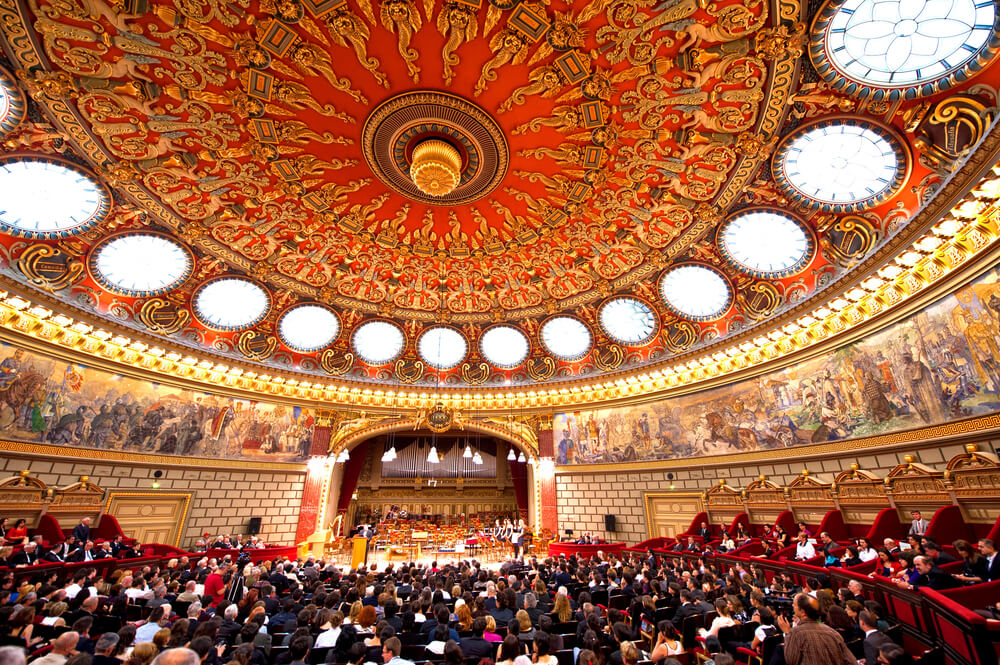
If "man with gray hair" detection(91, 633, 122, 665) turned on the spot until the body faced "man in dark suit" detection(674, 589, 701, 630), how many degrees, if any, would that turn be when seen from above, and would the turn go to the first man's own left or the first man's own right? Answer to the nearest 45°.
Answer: approximately 45° to the first man's own right

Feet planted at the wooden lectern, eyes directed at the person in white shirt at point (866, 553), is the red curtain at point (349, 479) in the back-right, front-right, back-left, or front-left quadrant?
back-left

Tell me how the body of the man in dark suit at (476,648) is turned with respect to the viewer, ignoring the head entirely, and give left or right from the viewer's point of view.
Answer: facing away from the viewer

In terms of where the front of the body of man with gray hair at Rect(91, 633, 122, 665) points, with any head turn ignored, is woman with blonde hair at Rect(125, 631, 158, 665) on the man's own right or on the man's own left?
on the man's own right

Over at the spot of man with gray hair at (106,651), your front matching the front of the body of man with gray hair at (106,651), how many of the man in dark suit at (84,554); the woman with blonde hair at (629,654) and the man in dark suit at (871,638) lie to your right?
2

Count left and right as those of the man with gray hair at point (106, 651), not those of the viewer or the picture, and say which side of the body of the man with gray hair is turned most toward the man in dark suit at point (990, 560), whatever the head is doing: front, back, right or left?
right

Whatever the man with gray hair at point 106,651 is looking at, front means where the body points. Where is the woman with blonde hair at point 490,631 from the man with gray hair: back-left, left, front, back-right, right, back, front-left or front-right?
front-right

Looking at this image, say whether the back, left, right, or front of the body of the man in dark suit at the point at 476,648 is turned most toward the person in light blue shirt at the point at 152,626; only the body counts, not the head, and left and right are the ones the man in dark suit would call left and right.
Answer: left

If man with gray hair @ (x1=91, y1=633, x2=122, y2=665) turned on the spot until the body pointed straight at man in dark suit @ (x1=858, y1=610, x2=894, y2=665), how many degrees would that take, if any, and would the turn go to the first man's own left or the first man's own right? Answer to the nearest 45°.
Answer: approximately 90° to the first man's own right

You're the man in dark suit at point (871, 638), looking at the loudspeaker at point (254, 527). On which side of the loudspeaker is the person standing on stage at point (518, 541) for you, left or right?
right

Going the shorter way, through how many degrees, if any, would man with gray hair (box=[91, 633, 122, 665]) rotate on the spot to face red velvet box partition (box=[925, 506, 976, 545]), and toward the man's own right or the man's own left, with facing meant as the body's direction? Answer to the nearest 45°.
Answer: approximately 45° to the man's own right

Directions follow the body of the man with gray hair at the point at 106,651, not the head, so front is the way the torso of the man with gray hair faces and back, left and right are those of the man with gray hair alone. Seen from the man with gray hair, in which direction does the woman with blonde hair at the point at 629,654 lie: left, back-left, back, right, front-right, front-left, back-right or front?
right

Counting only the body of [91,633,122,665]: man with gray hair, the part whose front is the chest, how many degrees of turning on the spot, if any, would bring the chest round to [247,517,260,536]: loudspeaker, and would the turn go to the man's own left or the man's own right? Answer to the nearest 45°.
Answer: approximately 45° to the man's own left

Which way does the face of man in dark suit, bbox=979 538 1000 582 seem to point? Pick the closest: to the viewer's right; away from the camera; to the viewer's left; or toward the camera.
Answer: to the viewer's left

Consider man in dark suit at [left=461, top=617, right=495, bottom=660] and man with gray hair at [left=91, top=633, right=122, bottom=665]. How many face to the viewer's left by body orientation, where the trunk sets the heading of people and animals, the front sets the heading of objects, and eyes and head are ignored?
0

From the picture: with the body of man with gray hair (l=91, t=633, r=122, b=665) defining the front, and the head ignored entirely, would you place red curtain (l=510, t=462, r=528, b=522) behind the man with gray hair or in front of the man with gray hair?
in front

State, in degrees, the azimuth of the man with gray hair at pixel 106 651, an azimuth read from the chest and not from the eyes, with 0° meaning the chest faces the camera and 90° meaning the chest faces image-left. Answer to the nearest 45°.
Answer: approximately 225°

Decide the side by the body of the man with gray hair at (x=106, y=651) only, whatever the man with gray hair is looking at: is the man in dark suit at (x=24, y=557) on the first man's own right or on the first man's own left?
on the first man's own left
